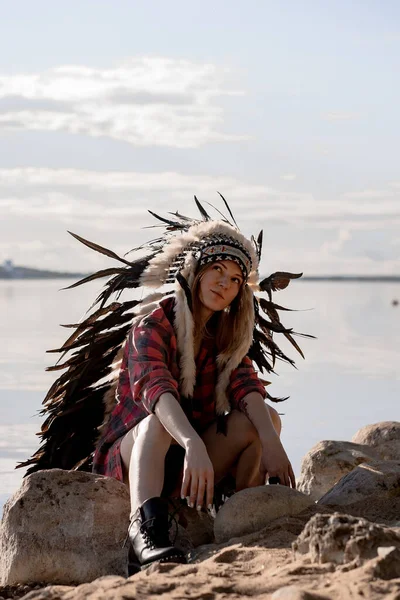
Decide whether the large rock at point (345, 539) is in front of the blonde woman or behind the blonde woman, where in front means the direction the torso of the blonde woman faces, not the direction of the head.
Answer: in front

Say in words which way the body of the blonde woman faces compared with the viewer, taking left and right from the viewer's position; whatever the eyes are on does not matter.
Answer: facing the viewer and to the right of the viewer

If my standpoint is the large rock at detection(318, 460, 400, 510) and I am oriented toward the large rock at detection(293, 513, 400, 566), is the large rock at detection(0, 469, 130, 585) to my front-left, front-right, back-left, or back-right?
front-right

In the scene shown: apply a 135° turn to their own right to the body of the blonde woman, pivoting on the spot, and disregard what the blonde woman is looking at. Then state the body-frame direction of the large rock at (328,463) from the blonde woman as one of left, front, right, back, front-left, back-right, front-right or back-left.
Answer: back-right

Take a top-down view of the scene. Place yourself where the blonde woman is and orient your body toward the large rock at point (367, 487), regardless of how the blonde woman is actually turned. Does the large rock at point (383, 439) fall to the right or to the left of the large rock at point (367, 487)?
left

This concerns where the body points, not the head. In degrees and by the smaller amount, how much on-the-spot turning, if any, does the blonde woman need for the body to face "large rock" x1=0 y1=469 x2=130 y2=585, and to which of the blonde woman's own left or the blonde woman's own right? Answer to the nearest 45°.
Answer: approximately 90° to the blonde woman's own right

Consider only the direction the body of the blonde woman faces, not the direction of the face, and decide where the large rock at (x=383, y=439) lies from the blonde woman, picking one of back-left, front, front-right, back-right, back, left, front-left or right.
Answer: left
